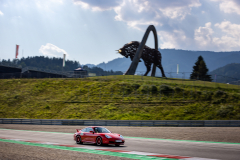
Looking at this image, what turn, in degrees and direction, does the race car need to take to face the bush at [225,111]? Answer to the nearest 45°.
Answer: approximately 90° to its left

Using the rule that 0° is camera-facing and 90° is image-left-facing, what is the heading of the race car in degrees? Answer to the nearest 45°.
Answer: approximately 315°
